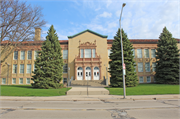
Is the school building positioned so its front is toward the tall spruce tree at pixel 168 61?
no

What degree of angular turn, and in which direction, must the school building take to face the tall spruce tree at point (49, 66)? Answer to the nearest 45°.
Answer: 0° — it already faces it

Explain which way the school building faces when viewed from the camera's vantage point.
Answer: facing the viewer

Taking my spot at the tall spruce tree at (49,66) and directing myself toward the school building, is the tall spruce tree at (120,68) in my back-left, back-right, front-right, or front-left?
front-right

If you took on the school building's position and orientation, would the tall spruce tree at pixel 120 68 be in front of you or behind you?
in front
